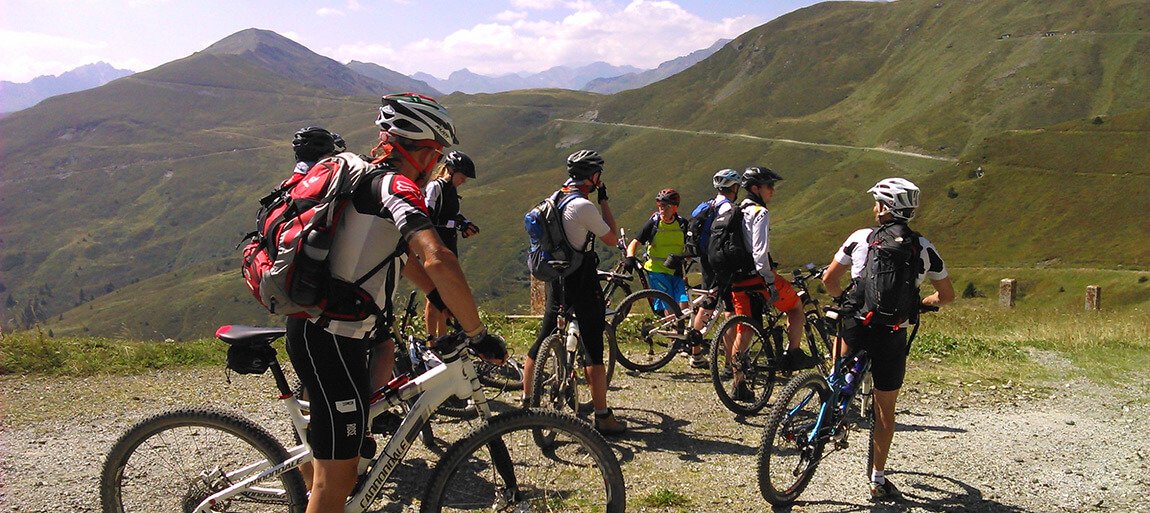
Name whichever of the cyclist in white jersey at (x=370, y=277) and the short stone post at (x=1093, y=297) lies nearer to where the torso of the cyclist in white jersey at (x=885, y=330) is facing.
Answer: the short stone post

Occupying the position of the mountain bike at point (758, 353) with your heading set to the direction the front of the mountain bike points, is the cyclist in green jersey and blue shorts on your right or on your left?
on your left

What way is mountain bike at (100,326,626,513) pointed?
to the viewer's right

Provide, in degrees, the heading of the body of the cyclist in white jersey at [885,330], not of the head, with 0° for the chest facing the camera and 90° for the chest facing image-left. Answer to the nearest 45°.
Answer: approximately 180°

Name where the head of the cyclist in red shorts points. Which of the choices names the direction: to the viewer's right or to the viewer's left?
to the viewer's right

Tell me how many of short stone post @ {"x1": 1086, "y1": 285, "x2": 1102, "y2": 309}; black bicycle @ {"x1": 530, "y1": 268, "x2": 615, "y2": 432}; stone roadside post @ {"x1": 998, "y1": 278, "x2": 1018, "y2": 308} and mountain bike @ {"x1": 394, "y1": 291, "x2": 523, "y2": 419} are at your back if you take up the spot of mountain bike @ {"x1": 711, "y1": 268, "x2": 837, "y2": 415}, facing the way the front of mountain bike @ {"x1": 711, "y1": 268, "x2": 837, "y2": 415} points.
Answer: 2
